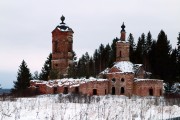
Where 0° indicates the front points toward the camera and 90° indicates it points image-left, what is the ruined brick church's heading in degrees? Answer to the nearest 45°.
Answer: approximately 90°
